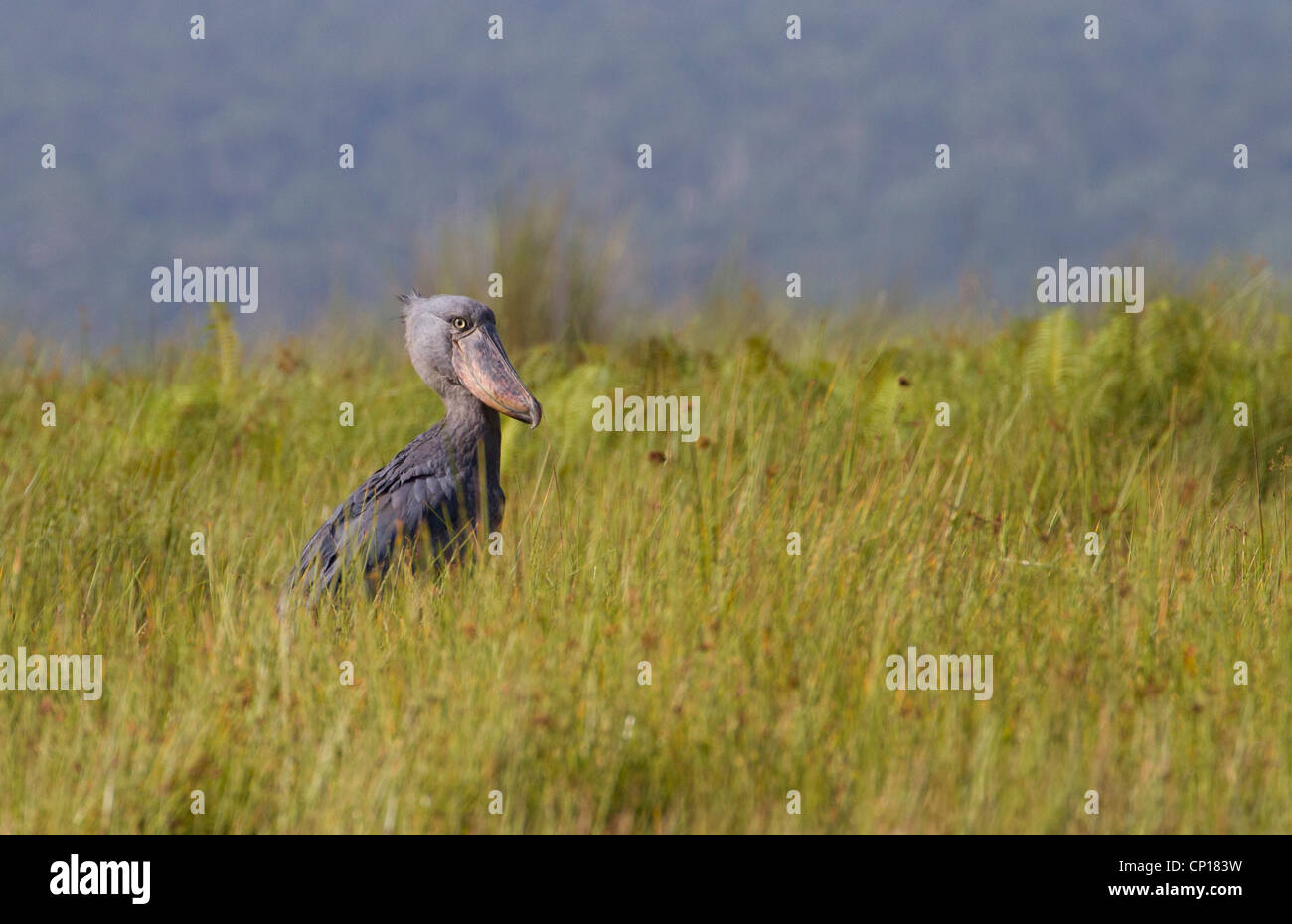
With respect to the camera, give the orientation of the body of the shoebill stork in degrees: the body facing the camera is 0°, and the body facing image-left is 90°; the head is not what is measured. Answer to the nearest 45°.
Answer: approximately 270°
